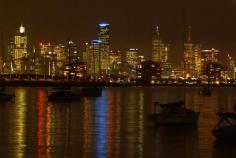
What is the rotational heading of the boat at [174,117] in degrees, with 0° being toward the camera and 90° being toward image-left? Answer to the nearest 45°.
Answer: approximately 270°
